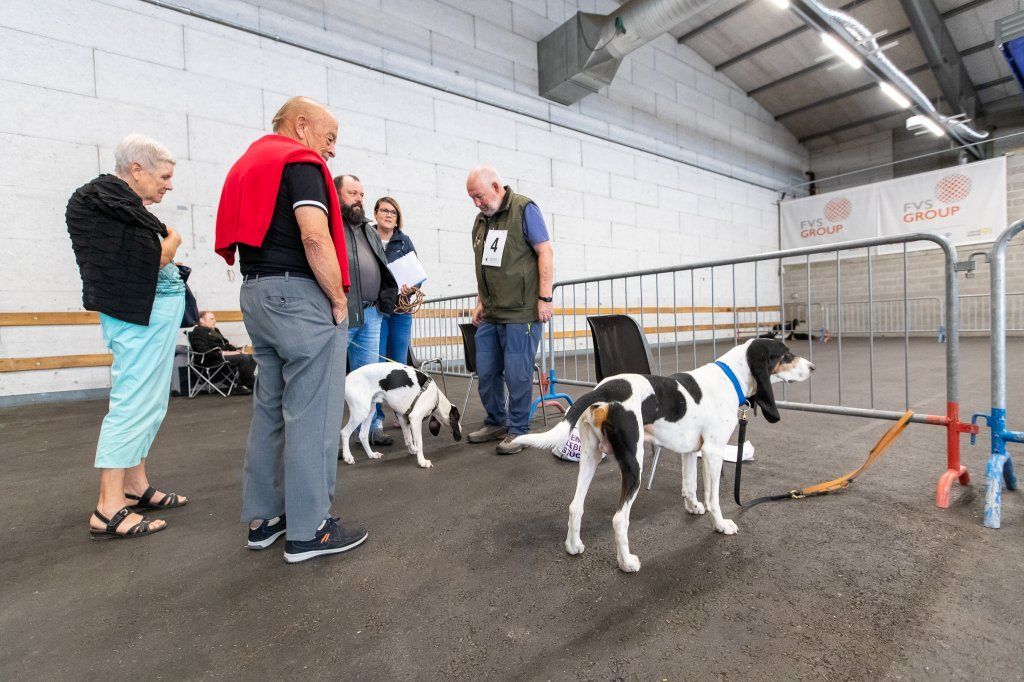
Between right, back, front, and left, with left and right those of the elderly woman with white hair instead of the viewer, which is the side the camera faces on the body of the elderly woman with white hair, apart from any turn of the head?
right

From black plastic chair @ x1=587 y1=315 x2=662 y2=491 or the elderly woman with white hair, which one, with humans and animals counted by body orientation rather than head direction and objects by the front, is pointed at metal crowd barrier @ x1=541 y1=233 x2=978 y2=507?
the elderly woman with white hair

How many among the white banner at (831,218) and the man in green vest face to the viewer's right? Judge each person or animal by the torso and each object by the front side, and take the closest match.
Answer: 0

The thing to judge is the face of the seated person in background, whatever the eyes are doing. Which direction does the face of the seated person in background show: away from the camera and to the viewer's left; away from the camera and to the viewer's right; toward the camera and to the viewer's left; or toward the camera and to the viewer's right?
toward the camera and to the viewer's right

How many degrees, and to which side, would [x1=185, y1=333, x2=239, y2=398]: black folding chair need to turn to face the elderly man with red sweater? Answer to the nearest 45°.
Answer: approximately 45° to its right

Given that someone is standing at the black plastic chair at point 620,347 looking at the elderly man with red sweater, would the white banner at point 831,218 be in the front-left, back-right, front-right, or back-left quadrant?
back-right

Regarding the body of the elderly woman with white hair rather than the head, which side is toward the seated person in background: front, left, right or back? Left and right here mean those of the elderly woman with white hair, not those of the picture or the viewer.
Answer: left

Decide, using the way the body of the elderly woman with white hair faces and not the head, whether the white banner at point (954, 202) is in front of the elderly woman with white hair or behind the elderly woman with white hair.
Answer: in front

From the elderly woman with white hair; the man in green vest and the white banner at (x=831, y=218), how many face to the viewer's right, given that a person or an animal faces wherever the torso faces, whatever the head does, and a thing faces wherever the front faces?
1

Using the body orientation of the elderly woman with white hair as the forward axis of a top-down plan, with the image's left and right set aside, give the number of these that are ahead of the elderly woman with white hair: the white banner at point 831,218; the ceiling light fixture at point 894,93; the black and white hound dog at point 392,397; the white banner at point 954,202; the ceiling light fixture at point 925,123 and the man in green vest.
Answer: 6

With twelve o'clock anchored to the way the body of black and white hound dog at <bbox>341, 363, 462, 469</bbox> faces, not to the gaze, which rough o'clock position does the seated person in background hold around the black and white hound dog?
The seated person in background is roughly at 8 o'clock from the black and white hound dog.

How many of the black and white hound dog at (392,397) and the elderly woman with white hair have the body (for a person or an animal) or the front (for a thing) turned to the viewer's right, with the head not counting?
2

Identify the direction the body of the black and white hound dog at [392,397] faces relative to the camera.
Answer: to the viewer's right

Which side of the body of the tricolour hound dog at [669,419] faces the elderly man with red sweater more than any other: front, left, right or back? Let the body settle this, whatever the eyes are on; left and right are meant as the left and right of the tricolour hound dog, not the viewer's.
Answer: back

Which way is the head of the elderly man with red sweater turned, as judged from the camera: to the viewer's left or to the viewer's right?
to the viewer's right

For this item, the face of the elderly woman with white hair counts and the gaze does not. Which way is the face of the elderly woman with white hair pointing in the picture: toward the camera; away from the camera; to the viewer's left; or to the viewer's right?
to the viewer's right

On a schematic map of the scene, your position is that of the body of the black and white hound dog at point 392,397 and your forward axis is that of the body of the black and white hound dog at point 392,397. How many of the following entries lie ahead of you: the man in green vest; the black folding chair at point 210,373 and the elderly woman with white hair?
1

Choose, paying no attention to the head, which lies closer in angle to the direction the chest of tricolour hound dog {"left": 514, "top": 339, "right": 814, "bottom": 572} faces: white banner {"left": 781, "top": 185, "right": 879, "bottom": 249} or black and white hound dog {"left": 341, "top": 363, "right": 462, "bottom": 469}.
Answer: the white banner
